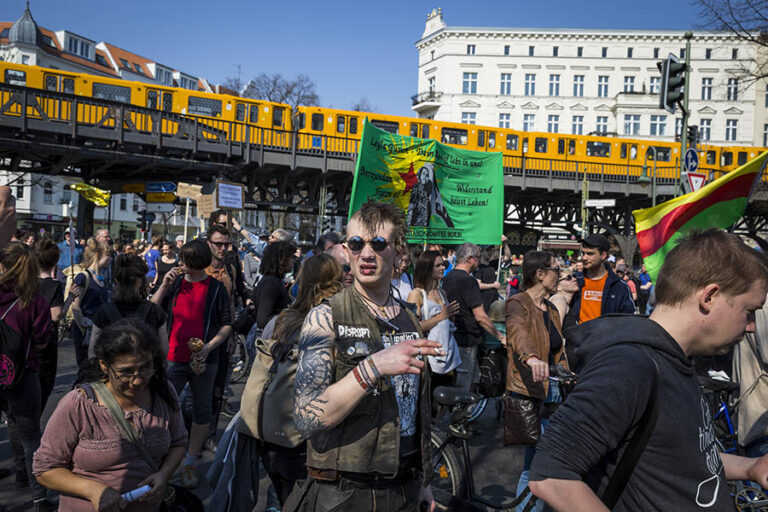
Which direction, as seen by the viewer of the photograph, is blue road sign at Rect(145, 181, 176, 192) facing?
facing the viewer

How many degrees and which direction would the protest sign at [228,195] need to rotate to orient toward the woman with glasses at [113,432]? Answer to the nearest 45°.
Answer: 0° — it already faces them

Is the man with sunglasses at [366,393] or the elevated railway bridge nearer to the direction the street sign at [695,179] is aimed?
the man with sunglasses

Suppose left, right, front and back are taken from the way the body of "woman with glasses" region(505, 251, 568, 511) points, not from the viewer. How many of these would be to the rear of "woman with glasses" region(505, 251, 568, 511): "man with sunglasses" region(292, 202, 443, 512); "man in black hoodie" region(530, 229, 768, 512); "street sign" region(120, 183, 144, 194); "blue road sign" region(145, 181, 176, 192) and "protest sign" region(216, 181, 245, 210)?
3

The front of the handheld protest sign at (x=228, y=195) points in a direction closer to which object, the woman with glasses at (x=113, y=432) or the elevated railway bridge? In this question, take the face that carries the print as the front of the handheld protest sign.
the woman with glasses

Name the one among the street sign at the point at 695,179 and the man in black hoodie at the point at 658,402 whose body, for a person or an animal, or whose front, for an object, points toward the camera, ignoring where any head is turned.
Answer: the street sign

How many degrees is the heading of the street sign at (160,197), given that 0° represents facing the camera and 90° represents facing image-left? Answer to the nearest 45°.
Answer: approximately 0°

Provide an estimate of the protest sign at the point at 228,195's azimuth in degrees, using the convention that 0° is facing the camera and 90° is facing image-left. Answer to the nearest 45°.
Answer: approximately 0°

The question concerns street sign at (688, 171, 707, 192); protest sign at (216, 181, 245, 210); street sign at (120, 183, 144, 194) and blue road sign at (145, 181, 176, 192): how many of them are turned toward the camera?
4
